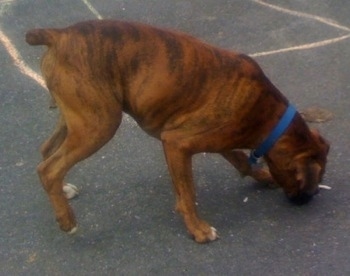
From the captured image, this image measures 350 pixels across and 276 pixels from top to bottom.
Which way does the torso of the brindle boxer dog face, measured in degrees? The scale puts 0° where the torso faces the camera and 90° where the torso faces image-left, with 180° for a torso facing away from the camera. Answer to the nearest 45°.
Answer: approximately 270°
